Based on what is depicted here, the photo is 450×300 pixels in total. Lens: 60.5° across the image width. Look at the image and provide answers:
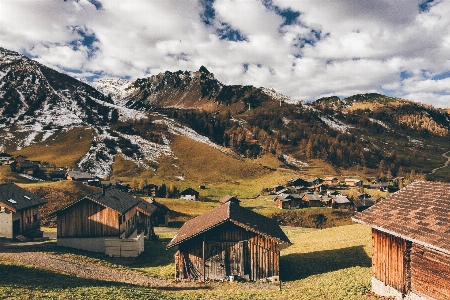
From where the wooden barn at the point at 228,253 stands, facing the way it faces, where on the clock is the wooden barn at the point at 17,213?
the wooden barn at the point at 17,213 is roughly at 4 o'clock from the wooden barn at the point at 228,253.

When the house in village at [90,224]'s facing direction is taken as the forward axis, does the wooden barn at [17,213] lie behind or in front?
behind

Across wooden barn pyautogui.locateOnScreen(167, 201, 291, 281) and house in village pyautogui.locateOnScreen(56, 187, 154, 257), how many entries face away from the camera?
0

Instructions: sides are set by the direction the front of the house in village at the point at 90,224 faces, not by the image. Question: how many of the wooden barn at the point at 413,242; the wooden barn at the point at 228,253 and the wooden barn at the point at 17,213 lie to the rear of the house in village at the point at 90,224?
1

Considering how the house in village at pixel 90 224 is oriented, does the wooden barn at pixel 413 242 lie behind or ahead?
ahead

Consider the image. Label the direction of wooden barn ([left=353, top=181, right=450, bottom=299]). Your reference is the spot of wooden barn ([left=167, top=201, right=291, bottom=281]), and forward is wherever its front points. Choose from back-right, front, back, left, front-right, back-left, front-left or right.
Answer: front-left

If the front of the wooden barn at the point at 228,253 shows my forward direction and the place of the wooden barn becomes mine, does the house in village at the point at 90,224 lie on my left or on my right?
on my right

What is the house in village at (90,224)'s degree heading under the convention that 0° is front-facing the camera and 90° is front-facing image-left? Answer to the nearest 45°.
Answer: approximately 315°

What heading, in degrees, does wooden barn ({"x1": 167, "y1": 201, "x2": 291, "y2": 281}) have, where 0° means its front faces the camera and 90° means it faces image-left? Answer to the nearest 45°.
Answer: approximately 0°
